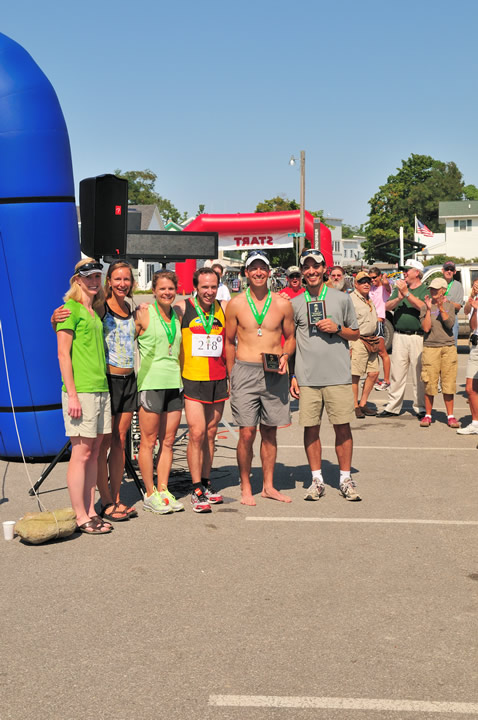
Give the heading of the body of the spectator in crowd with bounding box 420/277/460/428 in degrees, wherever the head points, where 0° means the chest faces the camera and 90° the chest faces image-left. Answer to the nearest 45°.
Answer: approximately 0°

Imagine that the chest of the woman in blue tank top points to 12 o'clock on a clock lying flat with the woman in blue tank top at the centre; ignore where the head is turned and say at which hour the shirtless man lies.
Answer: The shirtless man is roughly at 10 o'clock from the woman in blue tank top.

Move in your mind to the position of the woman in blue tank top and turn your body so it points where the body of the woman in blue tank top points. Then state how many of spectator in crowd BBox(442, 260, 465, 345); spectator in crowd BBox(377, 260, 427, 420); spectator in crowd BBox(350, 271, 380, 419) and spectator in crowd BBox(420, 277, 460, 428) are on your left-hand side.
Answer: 4

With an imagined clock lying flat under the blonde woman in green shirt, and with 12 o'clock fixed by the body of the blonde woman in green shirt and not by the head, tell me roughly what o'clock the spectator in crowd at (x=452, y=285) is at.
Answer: The spectator in crowd is roughly at 9 o'clock from the blonde woman in green shirt.

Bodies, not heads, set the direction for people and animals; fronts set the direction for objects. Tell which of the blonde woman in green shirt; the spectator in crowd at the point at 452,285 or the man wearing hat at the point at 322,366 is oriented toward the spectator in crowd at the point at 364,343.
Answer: the spectator in crowd at the point at 452,285

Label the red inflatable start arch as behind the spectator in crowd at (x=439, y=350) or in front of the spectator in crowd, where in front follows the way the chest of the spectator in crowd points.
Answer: behind

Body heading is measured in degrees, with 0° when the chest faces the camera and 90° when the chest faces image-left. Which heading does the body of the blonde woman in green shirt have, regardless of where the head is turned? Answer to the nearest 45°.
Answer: approximately 315°
